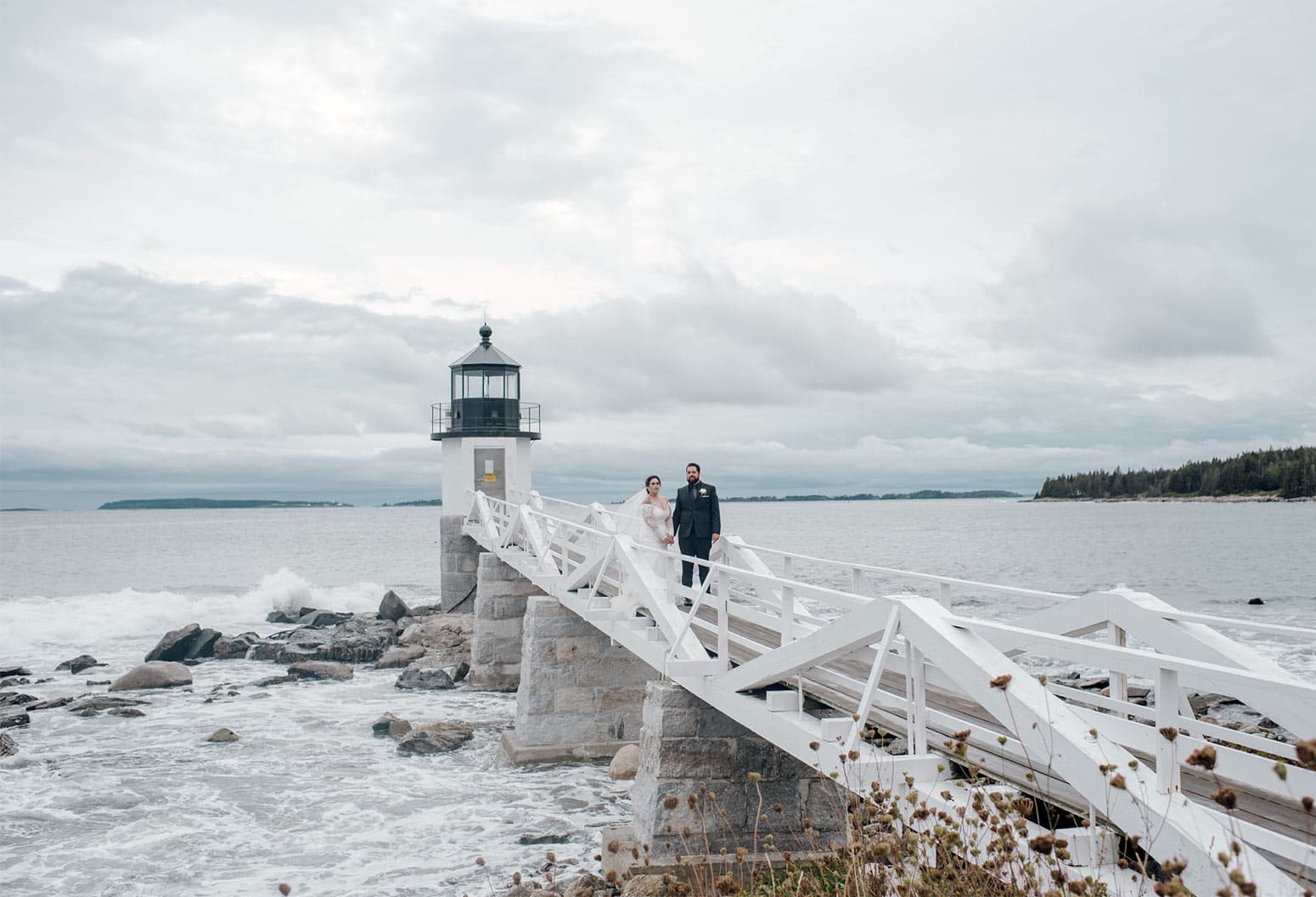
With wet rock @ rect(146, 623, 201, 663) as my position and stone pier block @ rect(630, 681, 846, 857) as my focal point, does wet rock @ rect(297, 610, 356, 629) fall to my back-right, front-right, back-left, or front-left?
back-left

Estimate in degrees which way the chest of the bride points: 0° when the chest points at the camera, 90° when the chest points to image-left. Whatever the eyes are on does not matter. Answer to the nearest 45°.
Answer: approximately 315°

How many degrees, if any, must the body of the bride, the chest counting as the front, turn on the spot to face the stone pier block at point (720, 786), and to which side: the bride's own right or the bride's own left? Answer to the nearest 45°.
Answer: approximately 45° to the bride's own right
